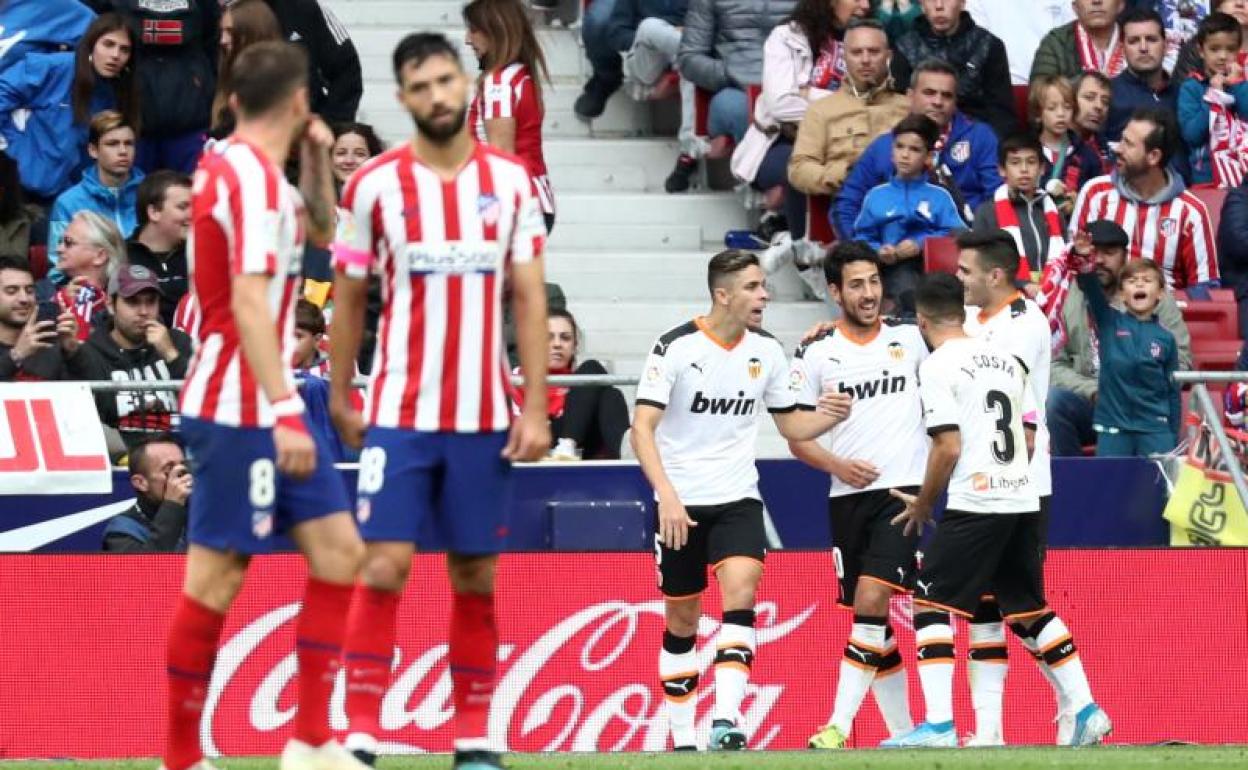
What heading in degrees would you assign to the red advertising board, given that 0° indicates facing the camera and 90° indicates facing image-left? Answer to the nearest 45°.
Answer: approximately 0°

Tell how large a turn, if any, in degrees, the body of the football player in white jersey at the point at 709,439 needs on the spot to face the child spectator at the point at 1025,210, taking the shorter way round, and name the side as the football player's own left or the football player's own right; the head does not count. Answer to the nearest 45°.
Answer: approximately 90° to the football player's own left

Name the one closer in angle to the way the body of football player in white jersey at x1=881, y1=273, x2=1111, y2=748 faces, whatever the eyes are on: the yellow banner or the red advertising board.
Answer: the red advertising board
